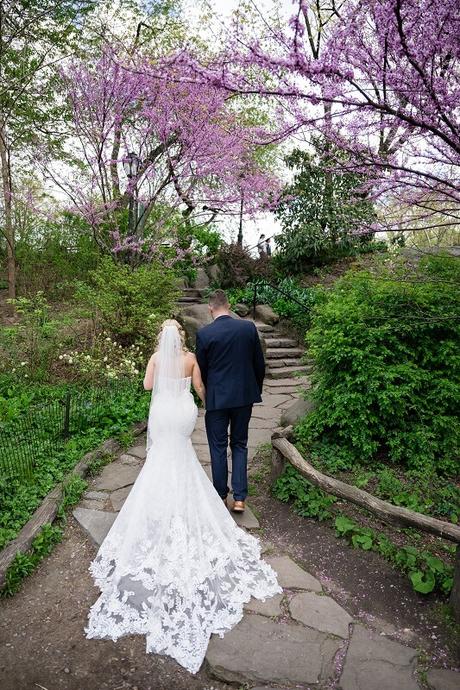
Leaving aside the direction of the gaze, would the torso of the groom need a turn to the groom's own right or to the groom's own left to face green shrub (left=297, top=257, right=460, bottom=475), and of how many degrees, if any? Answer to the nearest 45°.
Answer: approximately 45° to the groom's own right

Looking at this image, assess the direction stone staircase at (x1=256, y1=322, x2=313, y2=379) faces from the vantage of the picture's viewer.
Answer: facing the viewer

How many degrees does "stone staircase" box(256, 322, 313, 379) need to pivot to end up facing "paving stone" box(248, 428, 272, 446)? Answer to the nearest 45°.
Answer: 0° — it already faces it

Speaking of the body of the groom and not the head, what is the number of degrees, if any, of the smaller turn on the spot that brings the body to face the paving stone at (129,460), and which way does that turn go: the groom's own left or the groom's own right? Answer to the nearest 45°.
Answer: approximately 45° to the groom's own left

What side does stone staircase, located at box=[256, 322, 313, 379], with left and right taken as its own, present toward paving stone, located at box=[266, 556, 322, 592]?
front

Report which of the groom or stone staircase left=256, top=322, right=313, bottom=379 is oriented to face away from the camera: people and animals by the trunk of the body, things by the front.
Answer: the groom

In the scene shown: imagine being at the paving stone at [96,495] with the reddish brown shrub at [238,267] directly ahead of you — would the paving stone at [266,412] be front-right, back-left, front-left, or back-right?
front-right

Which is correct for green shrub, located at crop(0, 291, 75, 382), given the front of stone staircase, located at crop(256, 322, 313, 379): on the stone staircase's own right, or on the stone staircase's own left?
on the stone staircase's own right

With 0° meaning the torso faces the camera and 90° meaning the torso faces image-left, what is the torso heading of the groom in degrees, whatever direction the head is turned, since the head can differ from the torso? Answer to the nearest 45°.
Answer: approximately 180°

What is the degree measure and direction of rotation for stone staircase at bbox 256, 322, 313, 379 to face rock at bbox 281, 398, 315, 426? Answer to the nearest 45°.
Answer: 0° — it already faces it

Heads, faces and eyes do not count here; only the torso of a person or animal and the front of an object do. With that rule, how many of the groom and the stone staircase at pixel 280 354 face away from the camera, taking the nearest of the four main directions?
1

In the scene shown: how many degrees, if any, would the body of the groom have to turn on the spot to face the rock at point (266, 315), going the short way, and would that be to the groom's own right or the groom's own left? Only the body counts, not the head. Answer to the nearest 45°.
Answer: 0° — they already face it

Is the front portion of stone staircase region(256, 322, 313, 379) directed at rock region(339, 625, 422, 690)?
yes

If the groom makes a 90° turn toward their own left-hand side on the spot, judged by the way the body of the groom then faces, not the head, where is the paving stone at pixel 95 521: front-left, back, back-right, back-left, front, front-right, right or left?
front

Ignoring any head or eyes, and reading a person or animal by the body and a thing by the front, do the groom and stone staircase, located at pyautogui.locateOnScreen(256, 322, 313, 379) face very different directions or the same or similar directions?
very different directions

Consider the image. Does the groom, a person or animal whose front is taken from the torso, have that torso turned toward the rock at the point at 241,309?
yes

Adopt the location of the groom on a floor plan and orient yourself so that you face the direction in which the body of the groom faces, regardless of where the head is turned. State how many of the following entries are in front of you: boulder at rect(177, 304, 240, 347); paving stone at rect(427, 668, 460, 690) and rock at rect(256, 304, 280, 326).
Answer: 2
